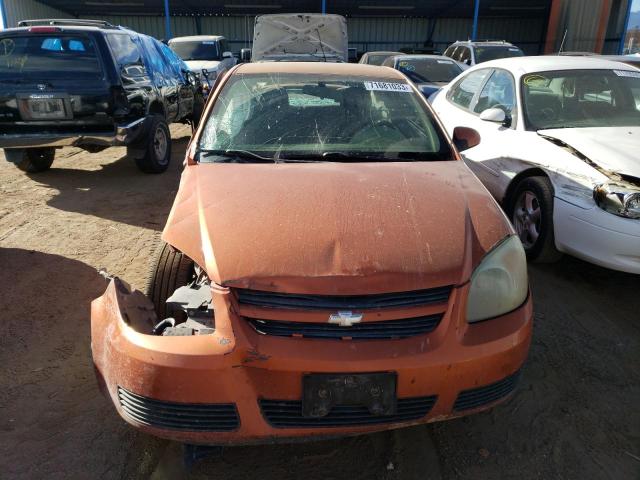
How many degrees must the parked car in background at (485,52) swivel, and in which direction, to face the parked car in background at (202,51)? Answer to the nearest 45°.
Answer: approximately 135° to its right

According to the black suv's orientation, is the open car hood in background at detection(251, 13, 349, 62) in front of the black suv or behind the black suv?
in front

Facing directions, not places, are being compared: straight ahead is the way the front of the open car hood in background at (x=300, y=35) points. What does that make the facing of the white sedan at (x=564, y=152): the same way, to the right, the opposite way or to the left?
the same way

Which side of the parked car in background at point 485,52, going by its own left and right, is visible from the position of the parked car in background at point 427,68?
right

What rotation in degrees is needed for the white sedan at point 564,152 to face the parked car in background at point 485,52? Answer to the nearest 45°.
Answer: approximately 135° to its left

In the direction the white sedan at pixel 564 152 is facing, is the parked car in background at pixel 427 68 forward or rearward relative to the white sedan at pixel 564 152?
rearward

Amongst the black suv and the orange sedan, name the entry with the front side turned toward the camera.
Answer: the orange sedan

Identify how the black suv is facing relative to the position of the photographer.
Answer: facing away from the viewer and to the right of the viewer

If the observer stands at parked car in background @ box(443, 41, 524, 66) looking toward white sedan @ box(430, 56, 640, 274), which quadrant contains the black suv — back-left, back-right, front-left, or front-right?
front-right

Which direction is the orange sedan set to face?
toward the camera

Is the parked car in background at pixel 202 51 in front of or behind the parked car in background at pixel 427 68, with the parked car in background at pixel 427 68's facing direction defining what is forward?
behind

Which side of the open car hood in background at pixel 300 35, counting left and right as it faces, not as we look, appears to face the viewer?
front

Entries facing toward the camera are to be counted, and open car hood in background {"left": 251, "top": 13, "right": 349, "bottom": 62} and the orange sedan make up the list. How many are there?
2

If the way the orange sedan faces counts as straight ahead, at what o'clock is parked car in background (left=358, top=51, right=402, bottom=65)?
The parked car in background is roughly at 6 o'clock from the orange sedan.
